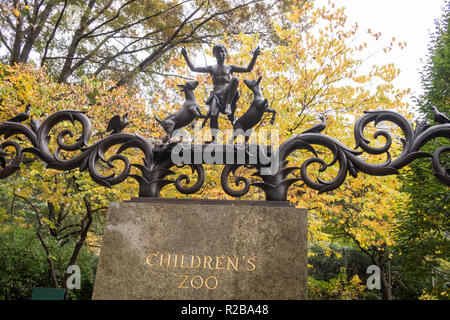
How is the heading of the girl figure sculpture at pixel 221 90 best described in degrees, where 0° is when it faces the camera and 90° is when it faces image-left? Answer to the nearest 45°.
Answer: approximately 0°

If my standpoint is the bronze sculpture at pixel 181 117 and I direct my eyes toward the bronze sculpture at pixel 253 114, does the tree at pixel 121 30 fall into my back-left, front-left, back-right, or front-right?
back-left
